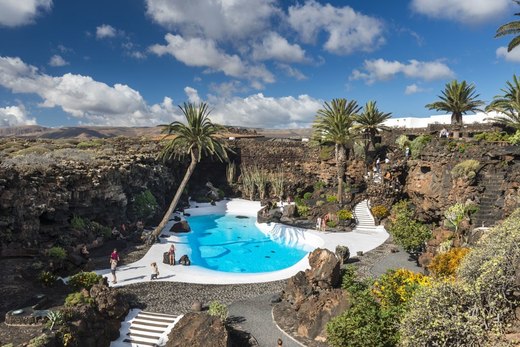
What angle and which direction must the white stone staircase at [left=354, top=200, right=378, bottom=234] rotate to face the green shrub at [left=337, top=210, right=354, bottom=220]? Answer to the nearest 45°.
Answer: approximately 45° to its right

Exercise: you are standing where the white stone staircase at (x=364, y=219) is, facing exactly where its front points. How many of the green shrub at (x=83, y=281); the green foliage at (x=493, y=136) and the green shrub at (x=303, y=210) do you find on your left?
1

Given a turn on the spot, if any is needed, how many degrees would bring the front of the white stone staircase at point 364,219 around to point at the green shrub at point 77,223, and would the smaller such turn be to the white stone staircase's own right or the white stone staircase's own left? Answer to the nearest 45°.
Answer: approximately 45° to the white stone staircase's own right

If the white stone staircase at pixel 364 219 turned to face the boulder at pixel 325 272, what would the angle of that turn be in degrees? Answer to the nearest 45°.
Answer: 0° — it already faces it

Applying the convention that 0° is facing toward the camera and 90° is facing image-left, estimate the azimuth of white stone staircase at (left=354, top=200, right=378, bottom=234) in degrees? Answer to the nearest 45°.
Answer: approximately 0°

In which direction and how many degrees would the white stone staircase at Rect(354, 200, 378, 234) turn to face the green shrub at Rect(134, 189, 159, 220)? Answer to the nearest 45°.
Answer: approximately 90° to its right

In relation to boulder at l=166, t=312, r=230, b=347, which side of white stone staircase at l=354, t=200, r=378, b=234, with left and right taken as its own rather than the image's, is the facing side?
front

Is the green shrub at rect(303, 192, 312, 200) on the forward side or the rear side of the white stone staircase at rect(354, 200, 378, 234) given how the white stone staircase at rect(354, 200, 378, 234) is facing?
on the rear side

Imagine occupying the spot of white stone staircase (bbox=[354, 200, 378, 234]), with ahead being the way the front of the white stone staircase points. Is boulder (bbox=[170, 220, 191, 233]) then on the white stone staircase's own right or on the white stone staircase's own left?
on the white stone staircase's own right

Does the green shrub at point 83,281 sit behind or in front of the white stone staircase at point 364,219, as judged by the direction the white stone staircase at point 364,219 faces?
in front

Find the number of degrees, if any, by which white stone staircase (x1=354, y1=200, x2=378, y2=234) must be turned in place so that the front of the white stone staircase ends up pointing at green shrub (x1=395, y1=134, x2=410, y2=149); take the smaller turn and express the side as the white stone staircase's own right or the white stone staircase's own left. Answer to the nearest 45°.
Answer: approximately 135° to the white stone staircase's own left

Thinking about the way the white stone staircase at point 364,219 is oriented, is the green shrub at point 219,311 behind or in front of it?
in front

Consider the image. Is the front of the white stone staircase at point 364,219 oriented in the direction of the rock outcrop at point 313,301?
yes

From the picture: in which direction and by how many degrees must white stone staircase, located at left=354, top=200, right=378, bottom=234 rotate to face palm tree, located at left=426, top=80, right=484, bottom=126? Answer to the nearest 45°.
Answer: approximately 135° to its left

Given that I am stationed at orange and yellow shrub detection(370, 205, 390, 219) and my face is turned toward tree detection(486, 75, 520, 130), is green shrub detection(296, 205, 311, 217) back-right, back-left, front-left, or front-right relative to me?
back-left

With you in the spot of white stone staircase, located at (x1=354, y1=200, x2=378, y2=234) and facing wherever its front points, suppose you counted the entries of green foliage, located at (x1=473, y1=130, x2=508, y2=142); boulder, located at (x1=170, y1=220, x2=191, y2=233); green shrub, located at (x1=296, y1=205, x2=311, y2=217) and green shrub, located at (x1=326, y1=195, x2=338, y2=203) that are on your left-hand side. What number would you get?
1
